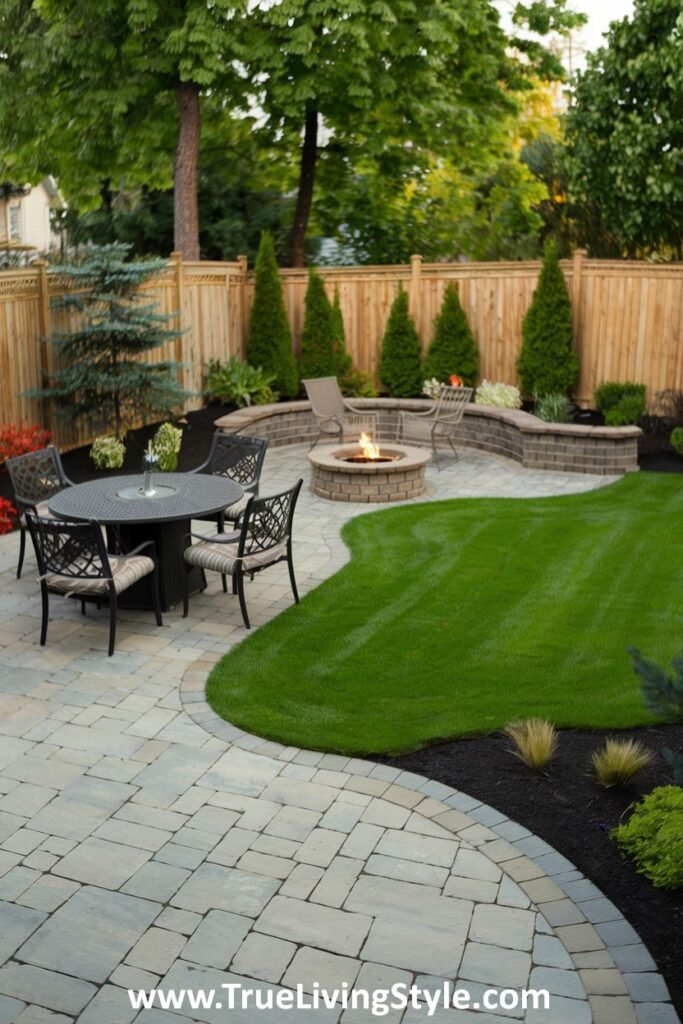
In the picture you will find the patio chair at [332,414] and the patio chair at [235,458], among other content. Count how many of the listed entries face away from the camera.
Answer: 0

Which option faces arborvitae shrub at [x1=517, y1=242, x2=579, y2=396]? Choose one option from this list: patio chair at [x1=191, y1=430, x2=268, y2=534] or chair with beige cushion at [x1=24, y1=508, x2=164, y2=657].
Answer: the chair with beige cushion

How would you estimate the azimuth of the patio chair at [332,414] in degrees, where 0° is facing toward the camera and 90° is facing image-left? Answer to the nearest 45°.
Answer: approximately 315°

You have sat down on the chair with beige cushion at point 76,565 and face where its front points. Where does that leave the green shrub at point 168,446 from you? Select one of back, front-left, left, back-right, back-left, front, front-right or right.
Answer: front-left

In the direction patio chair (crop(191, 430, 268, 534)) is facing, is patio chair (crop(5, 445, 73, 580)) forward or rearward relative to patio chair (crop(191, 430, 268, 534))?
forward

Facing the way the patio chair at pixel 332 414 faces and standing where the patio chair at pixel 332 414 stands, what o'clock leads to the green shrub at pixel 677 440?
The green shrub is roughly at 11 o'clock from the patio chair.

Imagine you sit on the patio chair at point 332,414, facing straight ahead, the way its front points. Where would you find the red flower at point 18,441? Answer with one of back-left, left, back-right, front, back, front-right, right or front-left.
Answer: right

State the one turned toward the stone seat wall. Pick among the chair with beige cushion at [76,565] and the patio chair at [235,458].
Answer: the chair with beige cushion

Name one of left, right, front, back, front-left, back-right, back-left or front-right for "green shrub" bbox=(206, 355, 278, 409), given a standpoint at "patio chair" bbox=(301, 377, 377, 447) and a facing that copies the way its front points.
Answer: back

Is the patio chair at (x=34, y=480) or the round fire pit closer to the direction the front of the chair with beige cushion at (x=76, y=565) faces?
the round fire pit

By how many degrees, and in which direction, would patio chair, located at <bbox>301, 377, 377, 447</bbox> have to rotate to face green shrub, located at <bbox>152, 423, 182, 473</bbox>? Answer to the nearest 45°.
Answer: approximately 90° to its right

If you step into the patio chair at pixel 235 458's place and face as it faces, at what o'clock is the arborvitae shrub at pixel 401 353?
The arborvitae shrub is roughly at 5 o'clock from the patio chair.

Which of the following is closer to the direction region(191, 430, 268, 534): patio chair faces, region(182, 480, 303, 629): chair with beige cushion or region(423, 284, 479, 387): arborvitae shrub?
the chair with beige cushion

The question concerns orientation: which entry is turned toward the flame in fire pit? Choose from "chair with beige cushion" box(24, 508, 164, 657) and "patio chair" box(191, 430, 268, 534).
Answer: the chair with beige cushion

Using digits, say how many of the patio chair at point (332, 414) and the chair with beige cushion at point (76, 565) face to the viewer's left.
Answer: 0

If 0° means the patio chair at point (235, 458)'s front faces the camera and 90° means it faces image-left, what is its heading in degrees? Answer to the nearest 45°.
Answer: approximately 45°

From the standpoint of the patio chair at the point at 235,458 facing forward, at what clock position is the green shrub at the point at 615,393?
The green shrub is roughly at 6 o'clock from the patio chair.
